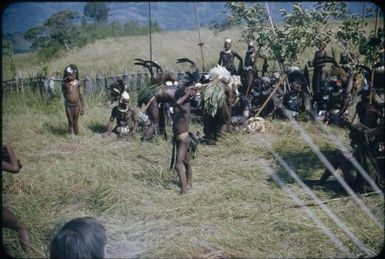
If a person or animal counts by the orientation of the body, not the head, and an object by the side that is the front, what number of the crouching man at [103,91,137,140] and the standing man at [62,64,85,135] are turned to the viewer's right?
0

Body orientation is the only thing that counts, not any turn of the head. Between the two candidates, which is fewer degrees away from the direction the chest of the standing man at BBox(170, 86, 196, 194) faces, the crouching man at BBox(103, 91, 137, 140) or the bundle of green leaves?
the bundle of green leaves

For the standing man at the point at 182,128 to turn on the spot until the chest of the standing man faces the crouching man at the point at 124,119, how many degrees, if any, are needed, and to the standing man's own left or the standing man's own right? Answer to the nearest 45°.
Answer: approximately 90° to the standing man's own left

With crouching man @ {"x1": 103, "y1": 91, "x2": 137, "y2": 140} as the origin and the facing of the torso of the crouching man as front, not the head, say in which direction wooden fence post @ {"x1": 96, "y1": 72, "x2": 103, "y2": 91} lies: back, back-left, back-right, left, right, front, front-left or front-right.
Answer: back

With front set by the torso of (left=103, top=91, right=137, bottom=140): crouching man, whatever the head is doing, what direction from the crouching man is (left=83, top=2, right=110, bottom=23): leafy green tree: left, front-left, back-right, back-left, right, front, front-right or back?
back

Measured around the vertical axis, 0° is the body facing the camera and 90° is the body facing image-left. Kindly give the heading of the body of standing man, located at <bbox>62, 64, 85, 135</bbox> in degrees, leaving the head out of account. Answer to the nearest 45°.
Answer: approximately 0°

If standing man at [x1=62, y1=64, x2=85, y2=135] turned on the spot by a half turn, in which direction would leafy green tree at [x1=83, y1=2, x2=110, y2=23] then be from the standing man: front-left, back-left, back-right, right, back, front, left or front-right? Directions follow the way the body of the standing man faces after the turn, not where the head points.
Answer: front

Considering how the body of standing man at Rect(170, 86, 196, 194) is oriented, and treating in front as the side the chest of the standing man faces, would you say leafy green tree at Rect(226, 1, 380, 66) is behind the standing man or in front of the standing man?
in front

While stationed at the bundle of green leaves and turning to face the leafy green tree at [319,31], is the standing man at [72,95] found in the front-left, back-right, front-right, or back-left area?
back-left
